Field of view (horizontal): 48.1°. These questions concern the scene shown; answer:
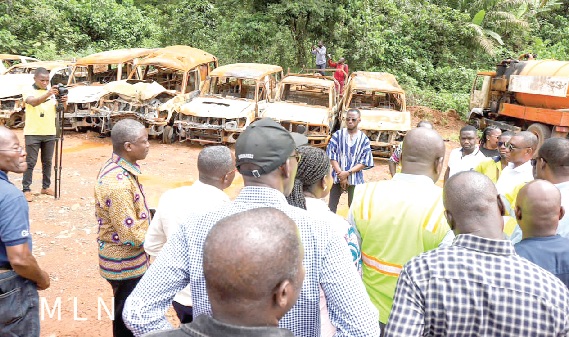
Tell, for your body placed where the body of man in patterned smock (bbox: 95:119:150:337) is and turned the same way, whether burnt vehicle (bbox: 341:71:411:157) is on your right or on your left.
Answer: on your left

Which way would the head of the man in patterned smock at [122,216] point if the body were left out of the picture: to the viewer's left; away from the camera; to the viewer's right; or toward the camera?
to the viewer's right

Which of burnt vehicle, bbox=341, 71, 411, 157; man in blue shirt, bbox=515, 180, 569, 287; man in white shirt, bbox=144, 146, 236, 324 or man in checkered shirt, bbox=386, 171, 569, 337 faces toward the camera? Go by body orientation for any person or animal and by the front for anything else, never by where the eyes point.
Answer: the burnt vehicle

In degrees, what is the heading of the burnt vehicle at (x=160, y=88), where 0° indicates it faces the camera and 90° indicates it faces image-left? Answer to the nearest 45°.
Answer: approximately 45°

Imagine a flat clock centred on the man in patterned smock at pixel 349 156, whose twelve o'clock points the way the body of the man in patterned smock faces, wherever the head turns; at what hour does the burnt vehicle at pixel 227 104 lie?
The burnt vehicle is roughly at 5 o'clock from the man in patterned smock.

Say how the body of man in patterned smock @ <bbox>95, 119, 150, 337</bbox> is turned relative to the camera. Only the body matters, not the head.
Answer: to the viewer's right

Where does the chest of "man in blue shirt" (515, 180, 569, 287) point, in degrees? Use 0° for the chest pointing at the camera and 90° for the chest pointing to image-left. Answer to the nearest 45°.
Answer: approximately 180°

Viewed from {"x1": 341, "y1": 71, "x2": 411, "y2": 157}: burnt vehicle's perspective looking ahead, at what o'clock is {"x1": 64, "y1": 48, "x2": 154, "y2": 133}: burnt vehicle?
The {"x1": 64, "y1": 48, "x2": 154, "y2": 133}: burnt vehicle is roughly at 3 o'clock from the {"x1": 341, "y1": 71, "x2": 411, "y2": 157}: burnt vehicle.

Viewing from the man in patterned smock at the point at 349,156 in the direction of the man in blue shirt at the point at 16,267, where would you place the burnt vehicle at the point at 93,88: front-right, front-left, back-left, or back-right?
back-right

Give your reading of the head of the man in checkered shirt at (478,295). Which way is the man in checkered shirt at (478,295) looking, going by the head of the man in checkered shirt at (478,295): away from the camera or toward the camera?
away from the camera

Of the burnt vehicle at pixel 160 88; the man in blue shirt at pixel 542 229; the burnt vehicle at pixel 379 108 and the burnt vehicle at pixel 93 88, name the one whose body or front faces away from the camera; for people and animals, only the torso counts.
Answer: the man in blue shirt

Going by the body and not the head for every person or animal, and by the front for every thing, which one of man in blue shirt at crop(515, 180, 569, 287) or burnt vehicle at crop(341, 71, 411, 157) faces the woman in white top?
the burnt vehicle

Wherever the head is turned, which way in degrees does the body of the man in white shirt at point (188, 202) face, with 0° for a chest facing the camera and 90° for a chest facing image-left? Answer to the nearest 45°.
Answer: approximately 225°

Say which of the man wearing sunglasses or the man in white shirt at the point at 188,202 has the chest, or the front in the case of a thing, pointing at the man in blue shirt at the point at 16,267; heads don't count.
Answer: the man wearing sunglasses

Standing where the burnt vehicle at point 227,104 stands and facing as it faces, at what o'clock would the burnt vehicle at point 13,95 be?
the burnt vehicle at point 13,95 is roughly at 2 o'clock from the burnt vehicle at point 227,104.
